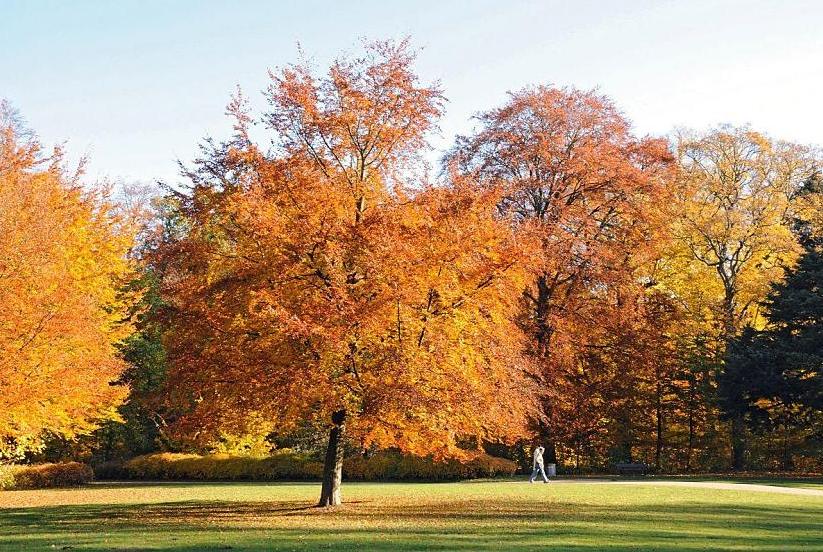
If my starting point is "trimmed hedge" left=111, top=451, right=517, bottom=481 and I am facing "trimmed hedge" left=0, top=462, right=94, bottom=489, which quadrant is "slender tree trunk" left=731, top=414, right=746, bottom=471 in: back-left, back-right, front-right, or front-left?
back-left

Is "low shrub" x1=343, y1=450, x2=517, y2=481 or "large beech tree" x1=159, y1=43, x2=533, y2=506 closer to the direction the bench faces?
the large beech tree

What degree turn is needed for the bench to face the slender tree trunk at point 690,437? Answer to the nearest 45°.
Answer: approximately 135° to its left

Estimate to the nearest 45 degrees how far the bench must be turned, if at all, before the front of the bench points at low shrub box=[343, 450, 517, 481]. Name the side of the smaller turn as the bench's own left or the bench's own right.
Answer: approximately 45° to the bench's own right

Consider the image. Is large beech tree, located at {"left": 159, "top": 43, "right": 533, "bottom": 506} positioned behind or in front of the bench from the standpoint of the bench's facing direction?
in front

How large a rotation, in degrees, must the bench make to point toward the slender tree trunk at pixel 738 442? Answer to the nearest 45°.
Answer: approximately 135° to its left

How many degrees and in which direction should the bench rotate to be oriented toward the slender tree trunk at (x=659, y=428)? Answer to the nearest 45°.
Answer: approximately 135° to its left

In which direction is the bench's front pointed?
toward the camera

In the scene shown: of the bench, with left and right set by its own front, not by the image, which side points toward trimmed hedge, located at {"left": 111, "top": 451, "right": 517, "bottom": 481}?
right
